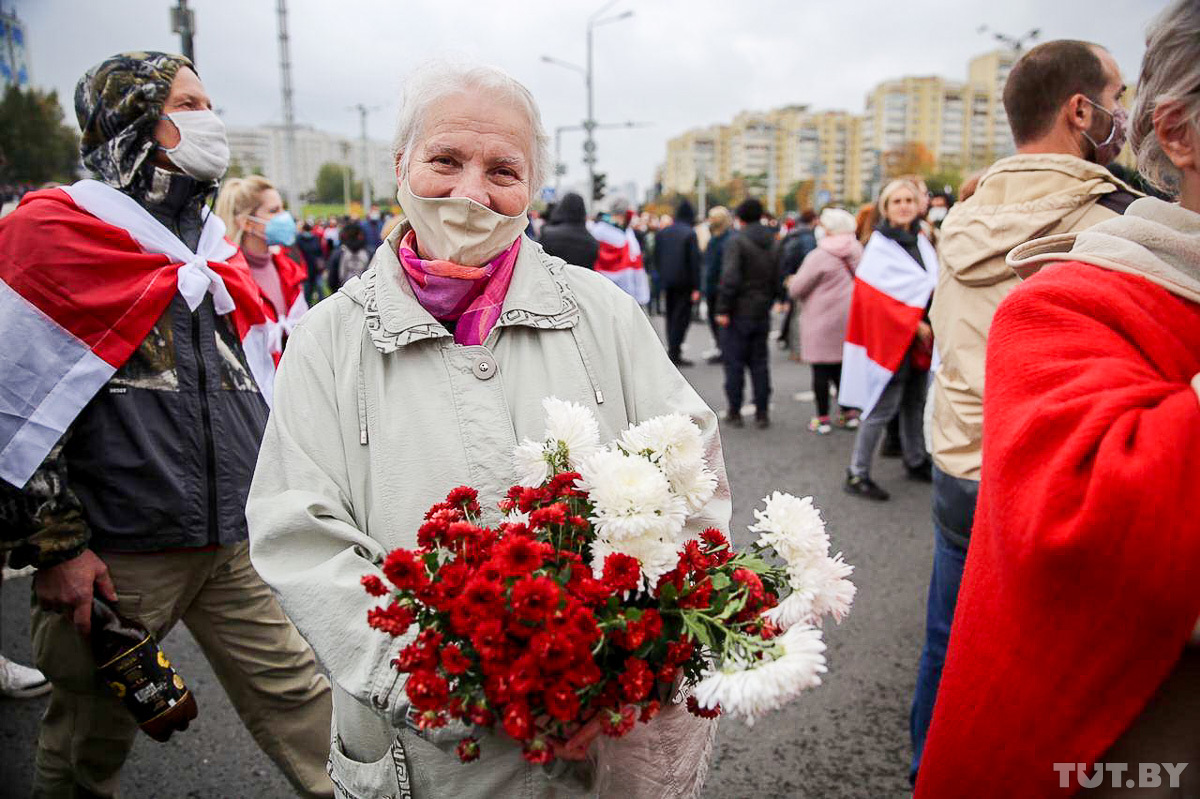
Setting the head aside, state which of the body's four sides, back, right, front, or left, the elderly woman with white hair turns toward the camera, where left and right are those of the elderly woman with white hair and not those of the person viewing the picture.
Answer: front

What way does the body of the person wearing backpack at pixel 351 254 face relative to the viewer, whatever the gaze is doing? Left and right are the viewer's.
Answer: facing away from the viewer

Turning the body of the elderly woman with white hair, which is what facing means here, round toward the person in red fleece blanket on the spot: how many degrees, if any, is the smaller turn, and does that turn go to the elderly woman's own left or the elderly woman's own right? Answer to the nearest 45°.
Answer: approximately 45° to the elderly woman's own left

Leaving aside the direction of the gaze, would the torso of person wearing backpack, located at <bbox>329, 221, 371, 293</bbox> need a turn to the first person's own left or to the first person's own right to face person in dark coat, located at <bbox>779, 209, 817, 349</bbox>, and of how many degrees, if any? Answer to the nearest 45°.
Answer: approximately 90° to the first person's own right

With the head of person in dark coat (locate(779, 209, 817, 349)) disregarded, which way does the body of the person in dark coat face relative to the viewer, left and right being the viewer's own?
facing away from the viewer and to the right of the viewer

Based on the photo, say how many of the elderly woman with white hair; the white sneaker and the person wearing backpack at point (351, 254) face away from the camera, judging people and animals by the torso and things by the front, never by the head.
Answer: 1

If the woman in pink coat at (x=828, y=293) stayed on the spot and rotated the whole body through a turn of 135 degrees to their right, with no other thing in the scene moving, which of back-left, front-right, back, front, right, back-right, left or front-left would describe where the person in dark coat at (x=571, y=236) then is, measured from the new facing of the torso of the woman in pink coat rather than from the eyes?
back

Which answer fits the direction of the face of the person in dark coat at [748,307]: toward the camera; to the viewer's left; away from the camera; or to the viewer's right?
away from the camera

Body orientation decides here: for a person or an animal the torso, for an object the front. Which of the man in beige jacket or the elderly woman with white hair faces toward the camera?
the elderly woman with white hair

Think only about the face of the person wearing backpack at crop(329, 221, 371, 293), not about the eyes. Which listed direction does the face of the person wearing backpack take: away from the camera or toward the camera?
away from the camera

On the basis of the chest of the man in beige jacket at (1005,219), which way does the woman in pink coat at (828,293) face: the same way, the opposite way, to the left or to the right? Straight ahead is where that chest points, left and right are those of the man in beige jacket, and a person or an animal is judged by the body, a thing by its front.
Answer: to the left

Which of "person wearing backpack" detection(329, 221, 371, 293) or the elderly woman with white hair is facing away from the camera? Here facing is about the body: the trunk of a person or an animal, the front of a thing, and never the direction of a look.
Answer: the person wearing backpack

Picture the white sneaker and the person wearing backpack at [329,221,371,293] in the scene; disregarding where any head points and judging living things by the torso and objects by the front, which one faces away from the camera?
the person wearing backpack
